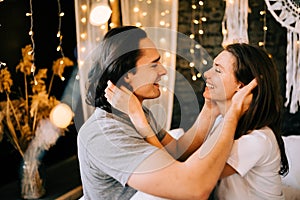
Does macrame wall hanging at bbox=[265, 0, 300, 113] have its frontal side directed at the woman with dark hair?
yes

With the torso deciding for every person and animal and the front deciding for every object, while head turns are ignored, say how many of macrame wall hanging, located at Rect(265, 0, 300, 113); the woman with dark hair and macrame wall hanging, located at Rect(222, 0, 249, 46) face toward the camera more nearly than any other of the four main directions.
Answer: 2

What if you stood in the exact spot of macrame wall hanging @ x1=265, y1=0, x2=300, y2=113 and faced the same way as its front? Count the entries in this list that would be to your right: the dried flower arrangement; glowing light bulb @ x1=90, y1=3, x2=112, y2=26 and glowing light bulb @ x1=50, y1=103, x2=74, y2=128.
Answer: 3

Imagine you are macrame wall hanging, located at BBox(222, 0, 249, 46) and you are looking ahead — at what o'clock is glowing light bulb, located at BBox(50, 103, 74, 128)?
The glowing light bulb is roughly at 3 o'clock from the macrame wall hanging.

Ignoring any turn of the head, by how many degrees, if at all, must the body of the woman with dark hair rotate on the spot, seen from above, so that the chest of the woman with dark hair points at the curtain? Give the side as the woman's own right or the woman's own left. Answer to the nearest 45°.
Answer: approximately 90° to the woman's own right

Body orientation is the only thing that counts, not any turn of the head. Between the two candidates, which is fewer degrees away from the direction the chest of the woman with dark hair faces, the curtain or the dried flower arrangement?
the dried flower arrangement

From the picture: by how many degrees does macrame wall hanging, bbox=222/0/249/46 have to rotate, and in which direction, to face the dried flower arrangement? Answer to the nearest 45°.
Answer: approximately 90° to its right

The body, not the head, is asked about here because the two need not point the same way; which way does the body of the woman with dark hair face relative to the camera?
to the viewer's left

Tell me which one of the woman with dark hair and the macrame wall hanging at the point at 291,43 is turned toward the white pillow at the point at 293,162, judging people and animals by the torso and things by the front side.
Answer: the macrame wall hanging

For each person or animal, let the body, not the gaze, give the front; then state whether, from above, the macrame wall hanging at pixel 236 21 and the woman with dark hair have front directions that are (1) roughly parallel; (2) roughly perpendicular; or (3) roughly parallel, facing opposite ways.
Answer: roughly perpendicular

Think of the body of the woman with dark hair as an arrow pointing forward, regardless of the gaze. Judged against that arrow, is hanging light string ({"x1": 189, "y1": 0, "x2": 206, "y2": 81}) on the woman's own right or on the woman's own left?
on the woman's own right

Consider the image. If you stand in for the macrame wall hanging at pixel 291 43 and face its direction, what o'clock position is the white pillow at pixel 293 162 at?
The white pillow is roughly at 12 o'clock from the macrame wall hanging.
